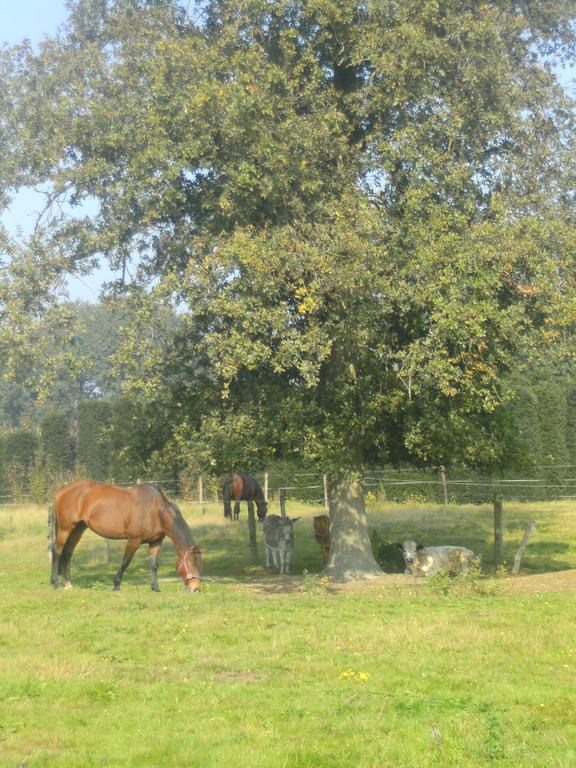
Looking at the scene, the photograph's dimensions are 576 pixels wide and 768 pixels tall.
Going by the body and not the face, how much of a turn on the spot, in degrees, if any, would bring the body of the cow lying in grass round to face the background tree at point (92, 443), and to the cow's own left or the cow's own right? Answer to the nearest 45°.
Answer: approximately 45° to the cow's own right

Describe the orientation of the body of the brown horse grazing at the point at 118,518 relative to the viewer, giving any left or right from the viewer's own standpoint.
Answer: facing to the right of the viewer

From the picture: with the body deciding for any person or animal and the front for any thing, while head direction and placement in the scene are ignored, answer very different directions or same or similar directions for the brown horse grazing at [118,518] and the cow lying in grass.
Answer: very different directions

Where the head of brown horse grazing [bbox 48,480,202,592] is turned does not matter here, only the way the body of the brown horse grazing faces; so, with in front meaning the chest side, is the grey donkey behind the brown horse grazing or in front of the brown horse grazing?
in front

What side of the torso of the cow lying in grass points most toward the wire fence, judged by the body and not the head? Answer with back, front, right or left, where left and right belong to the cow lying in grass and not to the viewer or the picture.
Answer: right

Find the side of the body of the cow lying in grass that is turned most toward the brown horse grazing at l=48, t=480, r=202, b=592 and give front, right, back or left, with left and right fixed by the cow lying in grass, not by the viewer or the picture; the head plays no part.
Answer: front

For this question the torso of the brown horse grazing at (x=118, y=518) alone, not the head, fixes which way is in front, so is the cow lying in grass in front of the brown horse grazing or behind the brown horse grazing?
in front

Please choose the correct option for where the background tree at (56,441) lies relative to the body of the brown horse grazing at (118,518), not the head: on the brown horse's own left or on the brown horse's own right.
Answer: on the brown horse's own left

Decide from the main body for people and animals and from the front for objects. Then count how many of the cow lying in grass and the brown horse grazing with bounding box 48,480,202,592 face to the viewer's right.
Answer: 1

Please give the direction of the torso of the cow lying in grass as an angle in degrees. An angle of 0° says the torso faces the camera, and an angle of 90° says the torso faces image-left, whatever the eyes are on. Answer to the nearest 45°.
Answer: approximately 90°

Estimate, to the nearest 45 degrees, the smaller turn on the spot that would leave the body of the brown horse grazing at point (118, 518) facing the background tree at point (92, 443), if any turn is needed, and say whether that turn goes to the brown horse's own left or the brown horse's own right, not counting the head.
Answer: approximately 90° to the brown horse's own left

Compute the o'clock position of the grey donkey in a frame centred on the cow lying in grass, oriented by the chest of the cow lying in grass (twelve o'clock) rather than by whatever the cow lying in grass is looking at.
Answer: The grey donkey is roughly at 1 o'clock from the cow lying in grass.

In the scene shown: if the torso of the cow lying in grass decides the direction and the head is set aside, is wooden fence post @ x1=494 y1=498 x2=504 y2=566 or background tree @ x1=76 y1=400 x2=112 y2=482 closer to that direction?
the background tree
